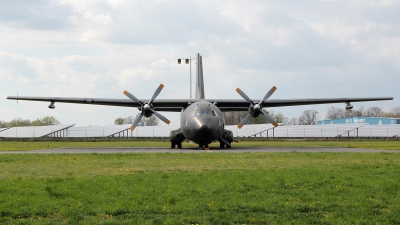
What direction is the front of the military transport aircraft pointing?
toward the camera
